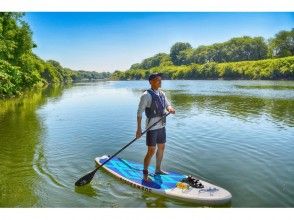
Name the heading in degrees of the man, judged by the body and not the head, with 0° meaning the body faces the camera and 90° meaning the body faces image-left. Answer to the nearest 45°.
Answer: approximately 315°

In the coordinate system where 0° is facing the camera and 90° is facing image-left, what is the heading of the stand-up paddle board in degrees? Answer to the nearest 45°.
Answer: approximately 315°
